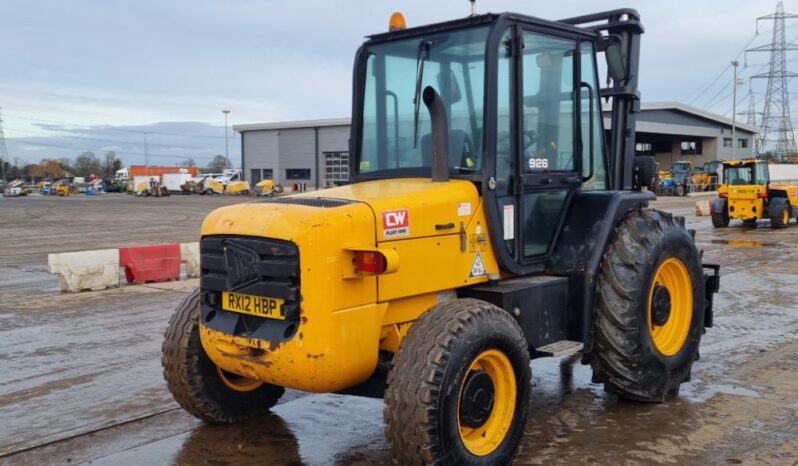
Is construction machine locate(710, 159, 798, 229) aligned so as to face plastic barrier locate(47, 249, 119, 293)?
no

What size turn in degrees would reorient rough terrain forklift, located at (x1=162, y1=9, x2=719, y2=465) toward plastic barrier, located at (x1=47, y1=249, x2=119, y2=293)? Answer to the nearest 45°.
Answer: approximately 90° to its left

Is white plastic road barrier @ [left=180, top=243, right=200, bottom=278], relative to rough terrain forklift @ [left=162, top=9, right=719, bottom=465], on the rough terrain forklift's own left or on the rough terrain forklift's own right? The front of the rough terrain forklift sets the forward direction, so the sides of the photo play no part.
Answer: on the rough terrain forklift's own left

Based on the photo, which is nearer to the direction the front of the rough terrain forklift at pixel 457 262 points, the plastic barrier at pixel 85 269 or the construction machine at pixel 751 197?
the construction machine

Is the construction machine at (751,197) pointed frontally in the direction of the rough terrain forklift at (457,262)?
no

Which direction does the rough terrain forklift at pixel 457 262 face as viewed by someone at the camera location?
facing away from the viewer and to the right of the viewer

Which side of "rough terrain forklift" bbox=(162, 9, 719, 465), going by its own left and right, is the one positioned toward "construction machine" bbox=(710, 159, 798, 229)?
front
